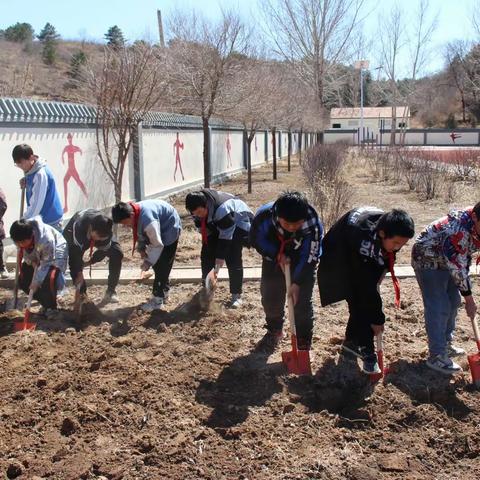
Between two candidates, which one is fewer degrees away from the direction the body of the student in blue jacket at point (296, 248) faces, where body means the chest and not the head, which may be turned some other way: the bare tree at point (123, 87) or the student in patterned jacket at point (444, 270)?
the student in patterned jacket

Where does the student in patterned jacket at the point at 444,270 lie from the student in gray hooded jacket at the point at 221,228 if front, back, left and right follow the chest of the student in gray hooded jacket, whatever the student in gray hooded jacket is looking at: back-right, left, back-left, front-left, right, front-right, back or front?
left

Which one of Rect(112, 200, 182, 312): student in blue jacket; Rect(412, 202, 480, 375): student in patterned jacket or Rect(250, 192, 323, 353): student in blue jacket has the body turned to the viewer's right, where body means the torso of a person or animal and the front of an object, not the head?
the student in patterned jacket

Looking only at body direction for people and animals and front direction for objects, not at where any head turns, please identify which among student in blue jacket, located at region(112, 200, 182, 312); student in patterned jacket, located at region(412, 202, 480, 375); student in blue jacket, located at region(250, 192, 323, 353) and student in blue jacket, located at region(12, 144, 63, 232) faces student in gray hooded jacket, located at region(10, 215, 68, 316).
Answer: student in blue jacket, located at region(112, 200, 182, 312)

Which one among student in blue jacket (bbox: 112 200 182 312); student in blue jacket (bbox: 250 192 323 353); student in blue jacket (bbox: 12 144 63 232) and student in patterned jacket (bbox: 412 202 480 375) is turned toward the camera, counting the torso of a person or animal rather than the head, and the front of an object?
student in blue jacket (bbox: 250 192 323 353)

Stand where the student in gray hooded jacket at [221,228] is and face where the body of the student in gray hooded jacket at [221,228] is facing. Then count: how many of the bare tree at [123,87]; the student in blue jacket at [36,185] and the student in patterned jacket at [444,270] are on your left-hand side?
1

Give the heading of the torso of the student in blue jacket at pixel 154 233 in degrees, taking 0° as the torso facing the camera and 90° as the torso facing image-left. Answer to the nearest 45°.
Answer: approximately 90°

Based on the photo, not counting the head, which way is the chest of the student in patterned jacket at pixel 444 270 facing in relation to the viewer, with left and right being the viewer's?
facing to the right of the viewer

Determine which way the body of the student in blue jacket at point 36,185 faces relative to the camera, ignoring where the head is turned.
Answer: to the viewer's left
